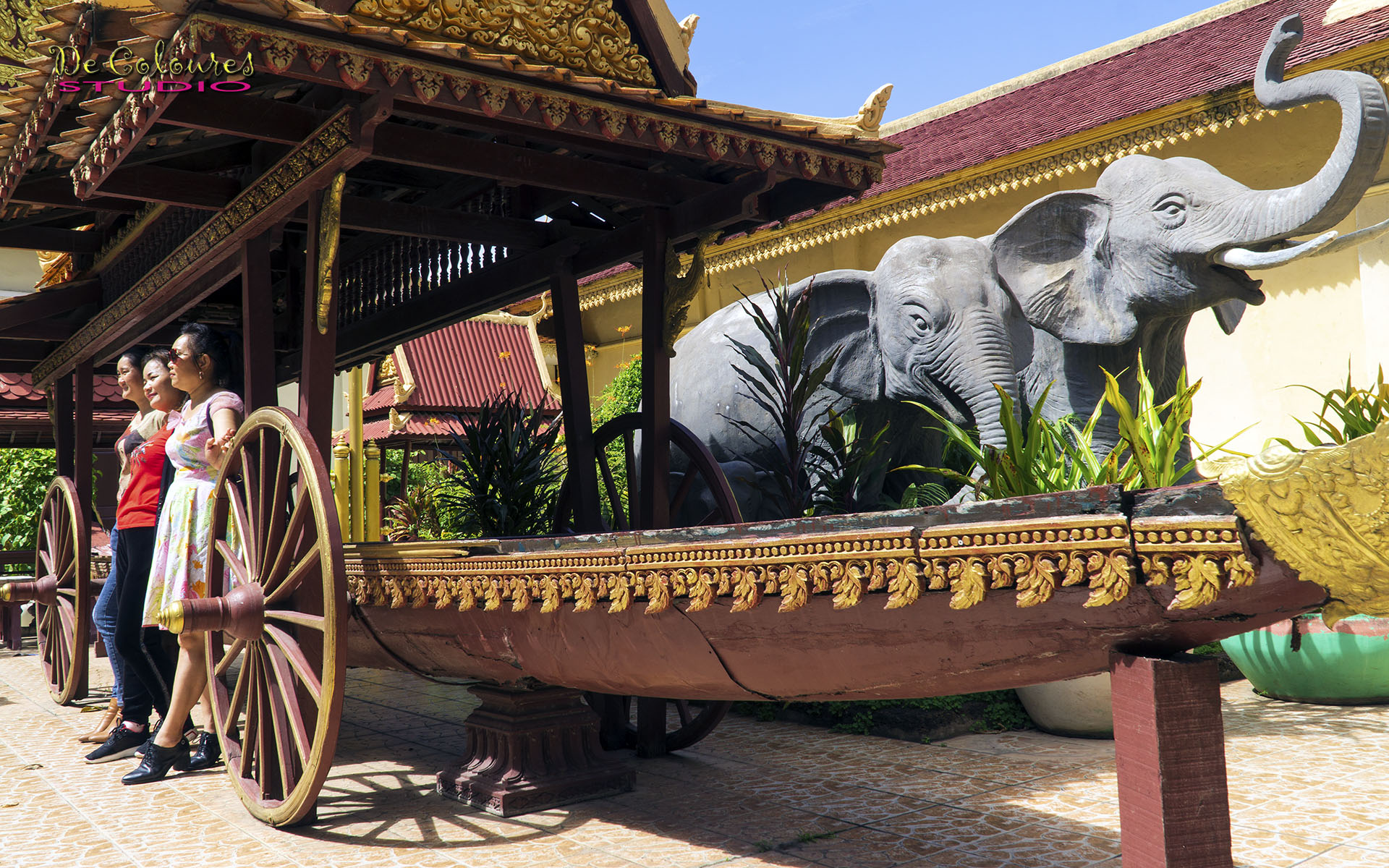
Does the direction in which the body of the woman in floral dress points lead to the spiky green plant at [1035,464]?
no

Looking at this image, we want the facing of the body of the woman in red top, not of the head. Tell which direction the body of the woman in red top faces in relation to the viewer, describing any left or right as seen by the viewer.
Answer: facing the viewer and to the left of the viewer

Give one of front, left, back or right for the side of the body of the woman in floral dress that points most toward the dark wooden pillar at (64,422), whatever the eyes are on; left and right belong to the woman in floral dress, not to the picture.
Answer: right

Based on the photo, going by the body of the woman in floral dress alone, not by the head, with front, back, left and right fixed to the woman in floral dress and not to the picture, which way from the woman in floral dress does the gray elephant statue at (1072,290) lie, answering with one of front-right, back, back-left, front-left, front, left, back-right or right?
back

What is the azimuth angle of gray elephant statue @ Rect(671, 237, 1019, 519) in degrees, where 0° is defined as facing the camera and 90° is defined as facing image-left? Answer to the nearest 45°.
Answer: approximately 315°

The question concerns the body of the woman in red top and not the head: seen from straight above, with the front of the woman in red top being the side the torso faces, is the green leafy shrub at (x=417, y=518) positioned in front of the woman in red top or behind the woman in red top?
behind

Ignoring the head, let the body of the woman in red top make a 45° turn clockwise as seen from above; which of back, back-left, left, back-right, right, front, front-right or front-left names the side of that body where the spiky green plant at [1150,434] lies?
back-left

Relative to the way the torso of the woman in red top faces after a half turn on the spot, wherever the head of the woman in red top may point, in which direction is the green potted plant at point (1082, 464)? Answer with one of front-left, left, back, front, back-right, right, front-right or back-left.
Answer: right

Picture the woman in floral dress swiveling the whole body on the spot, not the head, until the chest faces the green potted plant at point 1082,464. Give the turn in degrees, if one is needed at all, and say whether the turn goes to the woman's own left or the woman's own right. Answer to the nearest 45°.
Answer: approximately 135° to the woman's own left

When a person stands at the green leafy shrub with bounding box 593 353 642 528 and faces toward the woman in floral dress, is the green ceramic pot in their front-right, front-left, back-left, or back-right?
front-left

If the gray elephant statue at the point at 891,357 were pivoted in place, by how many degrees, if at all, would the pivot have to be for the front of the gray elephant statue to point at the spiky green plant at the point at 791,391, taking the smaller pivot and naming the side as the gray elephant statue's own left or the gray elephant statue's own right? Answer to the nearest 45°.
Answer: approximately 90° to the gray elephant statue's own right
